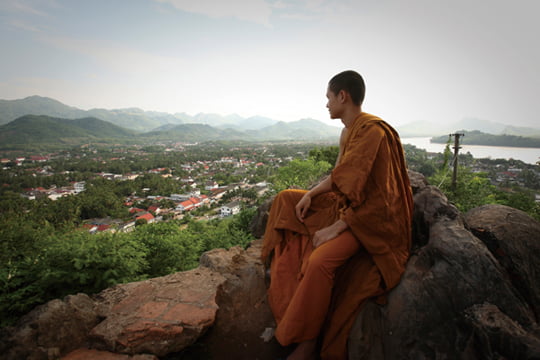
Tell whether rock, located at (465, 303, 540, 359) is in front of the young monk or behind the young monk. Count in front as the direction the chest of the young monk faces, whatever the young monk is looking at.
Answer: behind

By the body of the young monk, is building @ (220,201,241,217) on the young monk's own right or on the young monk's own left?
on the young monk's own right

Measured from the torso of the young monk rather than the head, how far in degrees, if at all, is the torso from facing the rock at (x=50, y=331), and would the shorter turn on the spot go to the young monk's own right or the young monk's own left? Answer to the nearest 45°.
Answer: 0° — they already face it

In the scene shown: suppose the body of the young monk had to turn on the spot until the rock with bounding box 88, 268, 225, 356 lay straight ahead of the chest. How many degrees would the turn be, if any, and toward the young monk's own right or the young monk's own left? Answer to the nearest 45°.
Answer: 0° — they already face it

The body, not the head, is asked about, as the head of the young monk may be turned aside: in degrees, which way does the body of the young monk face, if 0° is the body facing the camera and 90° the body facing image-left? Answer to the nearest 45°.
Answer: approximately 90°
